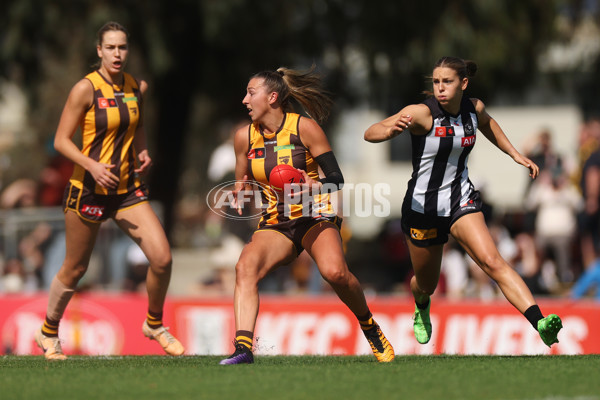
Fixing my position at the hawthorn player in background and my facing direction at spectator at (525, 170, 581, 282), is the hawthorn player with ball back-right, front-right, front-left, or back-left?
front-right

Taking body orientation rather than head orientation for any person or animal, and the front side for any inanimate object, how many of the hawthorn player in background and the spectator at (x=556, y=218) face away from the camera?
0

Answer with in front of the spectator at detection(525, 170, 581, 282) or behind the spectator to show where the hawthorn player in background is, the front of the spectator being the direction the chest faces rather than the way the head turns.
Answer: in front

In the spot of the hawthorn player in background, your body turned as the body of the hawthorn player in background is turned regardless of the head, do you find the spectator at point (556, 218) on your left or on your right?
on your left

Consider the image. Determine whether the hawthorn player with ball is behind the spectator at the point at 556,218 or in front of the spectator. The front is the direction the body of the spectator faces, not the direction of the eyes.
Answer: in front

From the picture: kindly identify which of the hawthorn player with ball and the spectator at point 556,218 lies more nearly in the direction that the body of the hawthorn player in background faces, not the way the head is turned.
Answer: the hawthorn player with ball

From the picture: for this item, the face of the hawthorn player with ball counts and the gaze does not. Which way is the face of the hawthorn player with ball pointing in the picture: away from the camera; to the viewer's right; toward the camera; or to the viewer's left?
to the viewer's left

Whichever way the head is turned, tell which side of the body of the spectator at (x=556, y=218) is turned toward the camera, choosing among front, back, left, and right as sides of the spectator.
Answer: front
